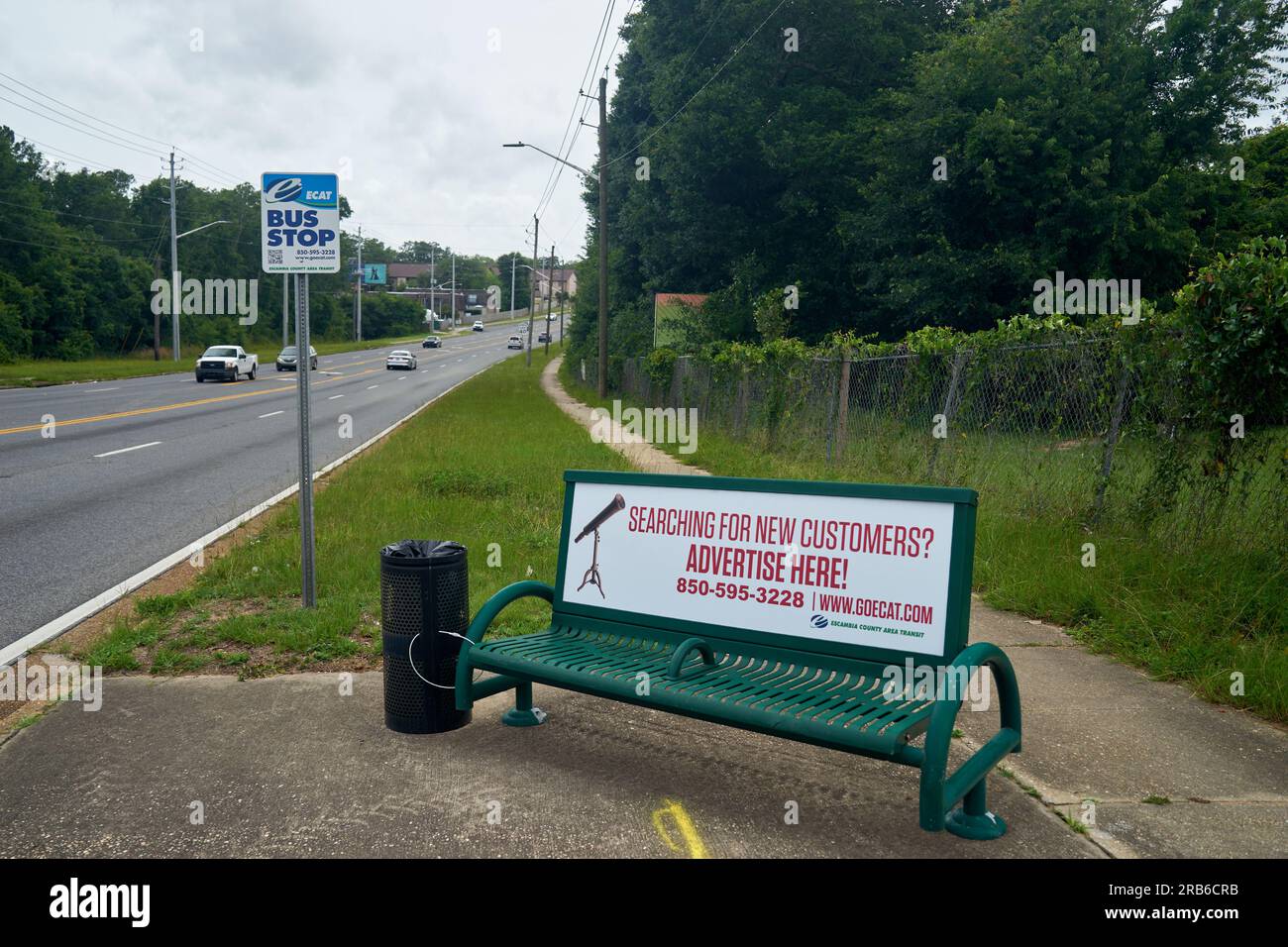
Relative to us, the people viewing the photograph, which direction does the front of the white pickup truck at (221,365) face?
facing the viewer and to the left of the viewer

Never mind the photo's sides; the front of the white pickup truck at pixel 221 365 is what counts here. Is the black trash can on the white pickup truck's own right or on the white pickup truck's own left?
on the white pickup truck's own left

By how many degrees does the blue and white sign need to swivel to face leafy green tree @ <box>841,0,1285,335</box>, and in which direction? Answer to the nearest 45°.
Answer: approximately 135° to its left

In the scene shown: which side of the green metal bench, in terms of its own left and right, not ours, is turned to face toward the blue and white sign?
right

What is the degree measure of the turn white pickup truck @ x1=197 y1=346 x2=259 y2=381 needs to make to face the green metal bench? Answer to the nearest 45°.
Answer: approximately 45° to its left

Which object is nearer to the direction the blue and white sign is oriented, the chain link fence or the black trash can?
the black trash can

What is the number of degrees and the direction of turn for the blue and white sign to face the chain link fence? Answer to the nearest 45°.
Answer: approximately 90° to its left

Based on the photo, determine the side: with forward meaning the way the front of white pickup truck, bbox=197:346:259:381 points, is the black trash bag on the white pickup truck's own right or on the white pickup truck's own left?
on the white pickup truck's own left

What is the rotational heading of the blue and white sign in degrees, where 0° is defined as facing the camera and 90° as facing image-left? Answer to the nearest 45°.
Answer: approximately 0°

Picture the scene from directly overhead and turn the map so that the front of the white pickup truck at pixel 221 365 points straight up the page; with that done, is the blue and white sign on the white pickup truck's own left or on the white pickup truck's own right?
on the white pickup truck's own left

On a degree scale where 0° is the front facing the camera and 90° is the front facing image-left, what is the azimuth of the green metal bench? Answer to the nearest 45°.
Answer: approximately 45°

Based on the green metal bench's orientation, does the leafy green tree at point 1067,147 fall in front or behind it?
behind
